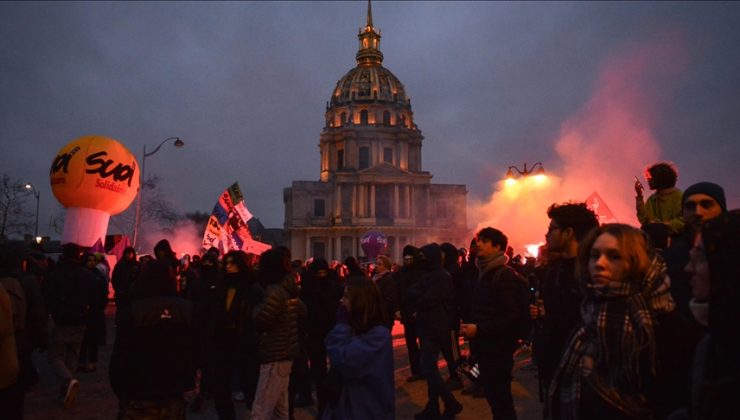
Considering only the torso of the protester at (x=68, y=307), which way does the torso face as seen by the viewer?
away from the camera

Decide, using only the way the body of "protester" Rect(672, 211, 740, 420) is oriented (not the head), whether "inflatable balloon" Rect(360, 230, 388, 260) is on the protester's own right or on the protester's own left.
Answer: on the protester's own right

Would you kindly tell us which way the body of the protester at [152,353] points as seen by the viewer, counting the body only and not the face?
away from the camera

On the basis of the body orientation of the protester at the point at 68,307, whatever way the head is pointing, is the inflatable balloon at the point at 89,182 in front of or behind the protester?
in front

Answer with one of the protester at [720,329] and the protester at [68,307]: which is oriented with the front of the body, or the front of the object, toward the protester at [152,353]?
the protester at [720,329]

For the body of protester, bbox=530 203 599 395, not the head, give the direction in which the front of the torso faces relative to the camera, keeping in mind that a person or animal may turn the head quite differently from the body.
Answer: to the viewer's left

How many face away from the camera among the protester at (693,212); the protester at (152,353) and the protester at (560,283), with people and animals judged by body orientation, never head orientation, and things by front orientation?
1

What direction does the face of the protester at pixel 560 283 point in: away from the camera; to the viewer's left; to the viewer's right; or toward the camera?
to the viewer's left
